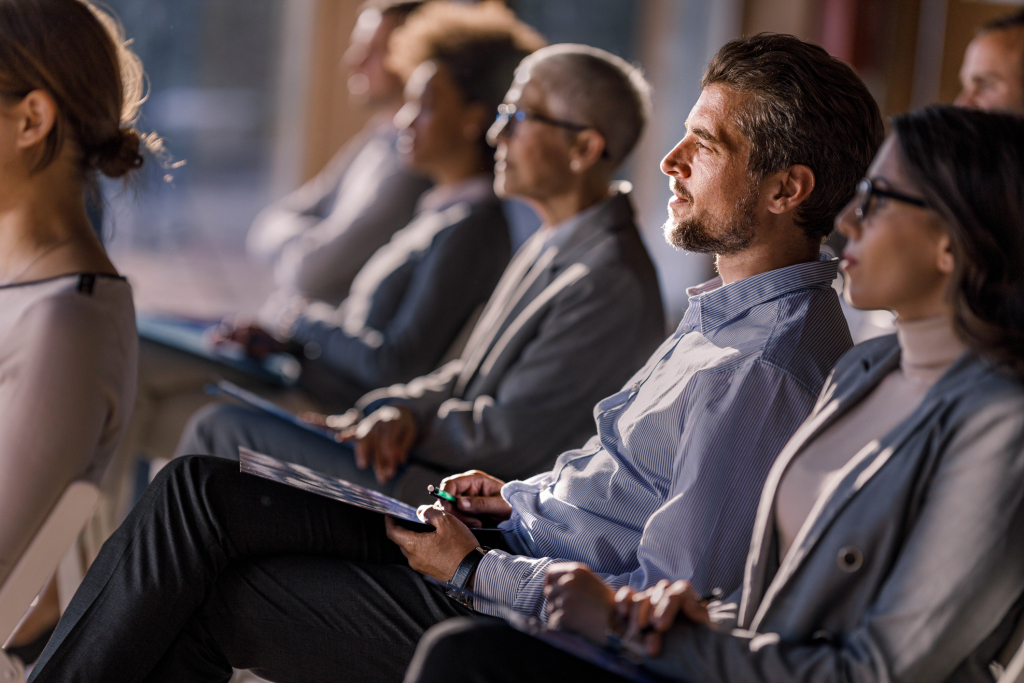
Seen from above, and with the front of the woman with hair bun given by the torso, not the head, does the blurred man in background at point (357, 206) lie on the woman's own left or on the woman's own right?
on the woman's own right

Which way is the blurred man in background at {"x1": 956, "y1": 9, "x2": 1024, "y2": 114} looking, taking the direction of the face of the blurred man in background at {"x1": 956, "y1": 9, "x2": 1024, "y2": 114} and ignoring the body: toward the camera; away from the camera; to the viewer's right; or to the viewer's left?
to the viewer's left

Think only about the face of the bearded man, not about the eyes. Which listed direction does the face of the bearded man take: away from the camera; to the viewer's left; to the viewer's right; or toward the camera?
to the viewer's left

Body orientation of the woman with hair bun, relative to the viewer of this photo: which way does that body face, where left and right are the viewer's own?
facing to the left of the viewer

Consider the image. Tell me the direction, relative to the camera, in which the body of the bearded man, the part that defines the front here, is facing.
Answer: to the viewer's left

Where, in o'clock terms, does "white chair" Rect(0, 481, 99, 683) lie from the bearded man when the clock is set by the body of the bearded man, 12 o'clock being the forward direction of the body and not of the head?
The white chair is roughly at 12 o'clock from the bearded man.

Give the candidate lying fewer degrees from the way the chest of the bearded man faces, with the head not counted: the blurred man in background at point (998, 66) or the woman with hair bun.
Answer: the woman with hair bun

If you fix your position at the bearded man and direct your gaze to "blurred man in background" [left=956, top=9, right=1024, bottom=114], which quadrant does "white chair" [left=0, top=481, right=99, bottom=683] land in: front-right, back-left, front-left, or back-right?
back-left

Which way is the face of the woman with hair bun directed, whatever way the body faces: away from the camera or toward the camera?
away from the camera

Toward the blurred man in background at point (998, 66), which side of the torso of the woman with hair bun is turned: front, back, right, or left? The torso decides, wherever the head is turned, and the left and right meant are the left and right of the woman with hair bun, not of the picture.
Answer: back
